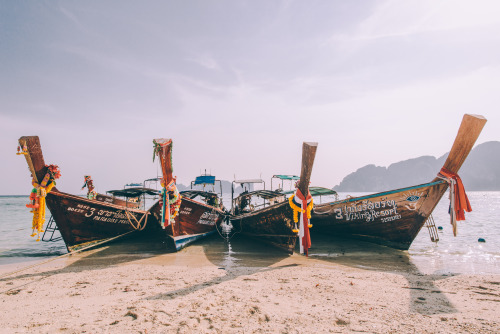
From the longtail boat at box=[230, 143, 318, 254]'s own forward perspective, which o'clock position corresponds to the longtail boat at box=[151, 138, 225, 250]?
the longtail boat at box=[151, 138, 225, 250] is roughly at 5 o'clock from the longtail boat at box=[230, 143, 318, 254].

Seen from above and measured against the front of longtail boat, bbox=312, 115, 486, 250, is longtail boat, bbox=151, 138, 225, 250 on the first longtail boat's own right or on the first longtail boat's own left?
on the first longtail boat's own right

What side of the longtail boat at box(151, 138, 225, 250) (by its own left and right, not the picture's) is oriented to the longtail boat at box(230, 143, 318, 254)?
left

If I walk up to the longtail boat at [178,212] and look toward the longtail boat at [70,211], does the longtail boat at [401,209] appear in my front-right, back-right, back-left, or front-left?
back-left

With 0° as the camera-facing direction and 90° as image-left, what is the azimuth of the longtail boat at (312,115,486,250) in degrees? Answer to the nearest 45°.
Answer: approximately 315°

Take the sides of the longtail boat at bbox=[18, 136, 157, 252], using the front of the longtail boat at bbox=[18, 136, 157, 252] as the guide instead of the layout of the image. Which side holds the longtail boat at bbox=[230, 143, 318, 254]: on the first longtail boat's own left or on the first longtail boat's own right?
on the first longtail boat's own left

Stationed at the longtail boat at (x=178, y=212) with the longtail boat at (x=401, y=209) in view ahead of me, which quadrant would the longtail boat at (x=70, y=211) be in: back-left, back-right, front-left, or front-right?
back-right

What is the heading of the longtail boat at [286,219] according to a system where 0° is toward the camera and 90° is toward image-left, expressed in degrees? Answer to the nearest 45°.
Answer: approximately 315°

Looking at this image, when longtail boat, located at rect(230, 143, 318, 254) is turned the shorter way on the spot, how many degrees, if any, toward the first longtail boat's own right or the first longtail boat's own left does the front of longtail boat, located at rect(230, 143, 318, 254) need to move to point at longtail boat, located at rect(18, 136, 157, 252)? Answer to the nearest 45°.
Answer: approximately 135° to the first longtail boat's own right

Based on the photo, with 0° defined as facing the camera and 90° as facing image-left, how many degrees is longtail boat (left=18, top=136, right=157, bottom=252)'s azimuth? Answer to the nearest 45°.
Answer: approximately 45°
